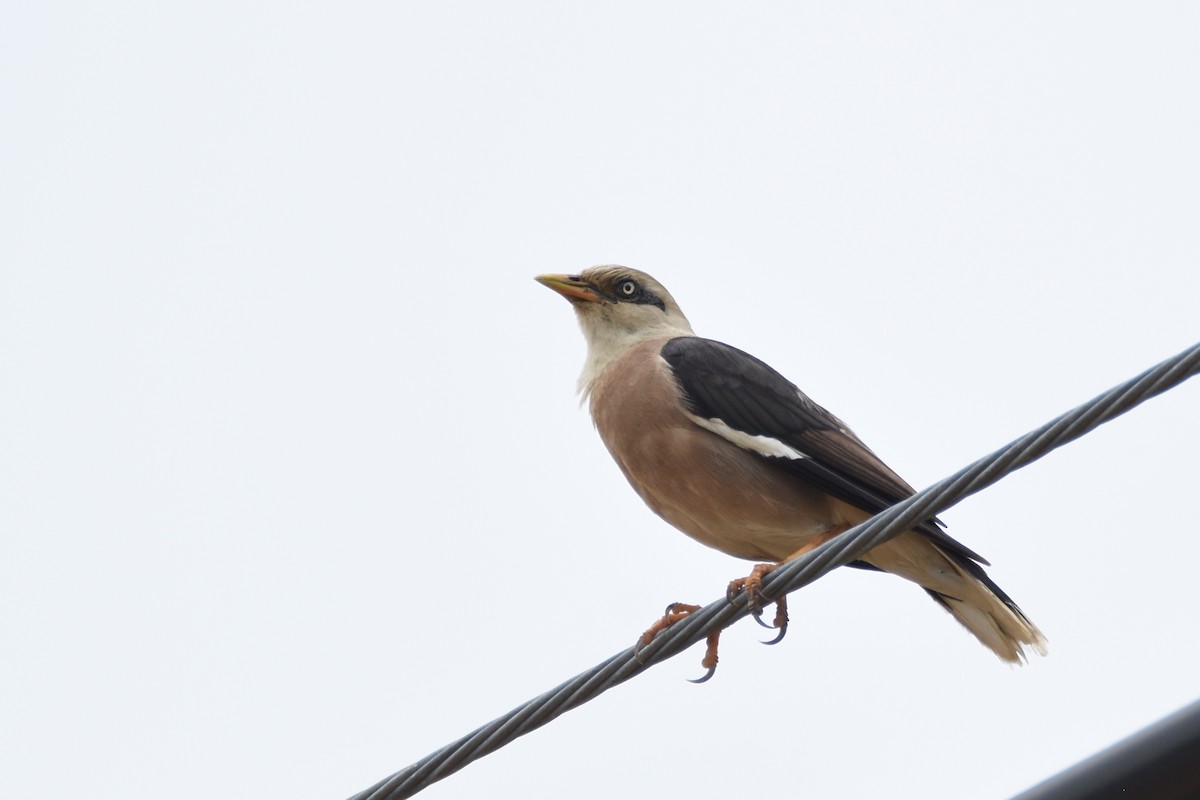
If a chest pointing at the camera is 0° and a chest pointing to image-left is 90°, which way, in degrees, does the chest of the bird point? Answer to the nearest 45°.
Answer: approximately 90°
